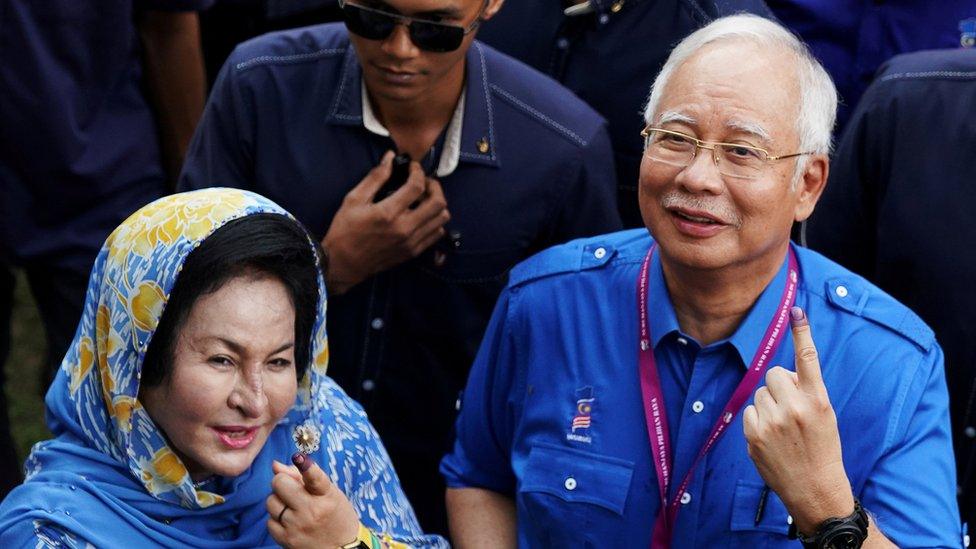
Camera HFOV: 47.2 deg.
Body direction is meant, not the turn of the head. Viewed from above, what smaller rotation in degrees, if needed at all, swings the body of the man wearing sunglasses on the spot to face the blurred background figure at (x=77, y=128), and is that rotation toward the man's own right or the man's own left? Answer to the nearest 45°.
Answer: approximately 135° to the man's own right

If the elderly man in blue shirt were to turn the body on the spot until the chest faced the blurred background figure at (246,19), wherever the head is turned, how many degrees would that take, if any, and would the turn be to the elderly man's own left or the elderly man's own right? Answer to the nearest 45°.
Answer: approximately 135° to the elderly man's own right

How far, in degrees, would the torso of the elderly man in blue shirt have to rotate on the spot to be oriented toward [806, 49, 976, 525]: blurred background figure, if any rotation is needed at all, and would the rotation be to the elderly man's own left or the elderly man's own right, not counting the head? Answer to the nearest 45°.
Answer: approximately 135° to the elderly man's own left

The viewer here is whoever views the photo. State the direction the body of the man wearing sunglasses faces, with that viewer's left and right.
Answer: facing the viewer

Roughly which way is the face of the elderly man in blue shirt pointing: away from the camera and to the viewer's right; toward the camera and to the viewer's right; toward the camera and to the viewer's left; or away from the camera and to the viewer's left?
toward the camera and to the viewer's left

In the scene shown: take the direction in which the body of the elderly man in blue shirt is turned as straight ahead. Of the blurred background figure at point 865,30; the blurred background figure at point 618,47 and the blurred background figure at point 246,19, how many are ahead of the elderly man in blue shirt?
0

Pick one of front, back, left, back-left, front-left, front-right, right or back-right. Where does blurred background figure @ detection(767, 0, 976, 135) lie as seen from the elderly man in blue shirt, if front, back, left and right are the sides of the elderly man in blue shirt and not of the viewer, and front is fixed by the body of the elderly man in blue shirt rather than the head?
back
